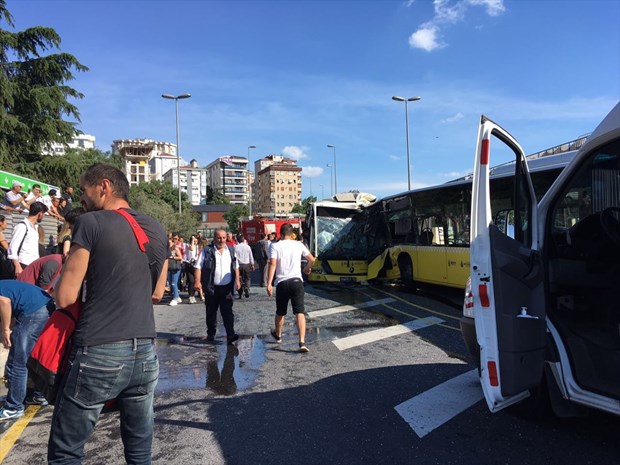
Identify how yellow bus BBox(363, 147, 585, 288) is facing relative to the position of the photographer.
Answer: facing away from the viewer and to the left of the viewer

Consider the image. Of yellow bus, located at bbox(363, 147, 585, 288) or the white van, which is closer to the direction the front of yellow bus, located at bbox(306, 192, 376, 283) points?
the white van

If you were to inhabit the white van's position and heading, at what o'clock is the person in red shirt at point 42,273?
The person in red shirt is roughly at 10 o'clock from the white van.

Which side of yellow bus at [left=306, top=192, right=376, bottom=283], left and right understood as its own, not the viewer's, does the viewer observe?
front

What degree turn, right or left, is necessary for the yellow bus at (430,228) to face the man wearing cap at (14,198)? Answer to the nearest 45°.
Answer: approximately 90° to its left

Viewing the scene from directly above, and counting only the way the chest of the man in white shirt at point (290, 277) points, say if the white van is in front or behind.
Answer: behind

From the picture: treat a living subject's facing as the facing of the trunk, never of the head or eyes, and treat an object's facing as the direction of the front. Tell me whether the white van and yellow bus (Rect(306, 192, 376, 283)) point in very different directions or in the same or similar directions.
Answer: very different directions

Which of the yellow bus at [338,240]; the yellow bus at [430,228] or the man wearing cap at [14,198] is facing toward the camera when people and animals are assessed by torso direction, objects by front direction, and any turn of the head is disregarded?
the yellow bus at [338,240]

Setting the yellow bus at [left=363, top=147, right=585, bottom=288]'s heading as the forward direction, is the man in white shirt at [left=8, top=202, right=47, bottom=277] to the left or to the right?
on its left

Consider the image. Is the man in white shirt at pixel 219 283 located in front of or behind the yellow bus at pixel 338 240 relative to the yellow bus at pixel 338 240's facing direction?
in front

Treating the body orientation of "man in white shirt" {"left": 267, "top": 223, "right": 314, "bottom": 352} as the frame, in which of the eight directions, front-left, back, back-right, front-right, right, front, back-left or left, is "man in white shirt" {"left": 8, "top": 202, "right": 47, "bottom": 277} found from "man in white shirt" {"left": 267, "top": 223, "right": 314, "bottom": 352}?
left

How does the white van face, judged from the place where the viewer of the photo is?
facing away from the viewer and to the left of the viewer
